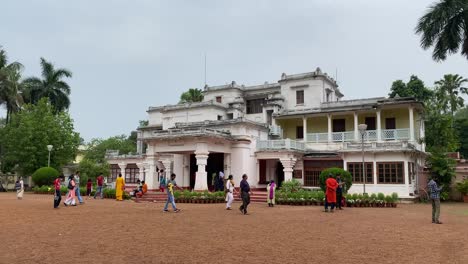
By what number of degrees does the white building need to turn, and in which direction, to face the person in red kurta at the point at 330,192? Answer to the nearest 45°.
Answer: approximately 45° to its left

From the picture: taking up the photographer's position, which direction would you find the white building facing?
facing the viewer and to the left of the viewer

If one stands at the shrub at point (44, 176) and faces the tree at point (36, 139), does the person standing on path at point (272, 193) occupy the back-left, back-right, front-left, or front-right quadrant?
back-right

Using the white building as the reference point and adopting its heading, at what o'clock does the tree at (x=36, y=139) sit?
The tree is roughly at 2 o'clock from the white building.

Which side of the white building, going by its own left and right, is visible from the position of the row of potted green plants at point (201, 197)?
front

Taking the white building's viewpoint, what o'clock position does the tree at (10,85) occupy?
The tree is roughly at 2 o'clock from the white building.

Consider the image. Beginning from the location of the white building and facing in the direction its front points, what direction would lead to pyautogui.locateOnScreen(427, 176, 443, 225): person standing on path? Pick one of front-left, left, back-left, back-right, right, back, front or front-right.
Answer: front-left

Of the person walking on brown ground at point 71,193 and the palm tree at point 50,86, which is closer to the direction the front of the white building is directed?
the person walking on brown ground

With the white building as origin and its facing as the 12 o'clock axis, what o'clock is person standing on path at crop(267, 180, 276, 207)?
The person standing on path is roughly at 11 o'clock from the white building.

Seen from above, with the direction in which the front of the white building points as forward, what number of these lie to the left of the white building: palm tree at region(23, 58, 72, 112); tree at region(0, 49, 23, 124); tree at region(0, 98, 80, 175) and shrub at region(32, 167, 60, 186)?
0

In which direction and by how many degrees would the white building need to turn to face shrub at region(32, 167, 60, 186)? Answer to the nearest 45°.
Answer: approximately 45° to its right

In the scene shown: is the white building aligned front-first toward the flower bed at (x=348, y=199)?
no
